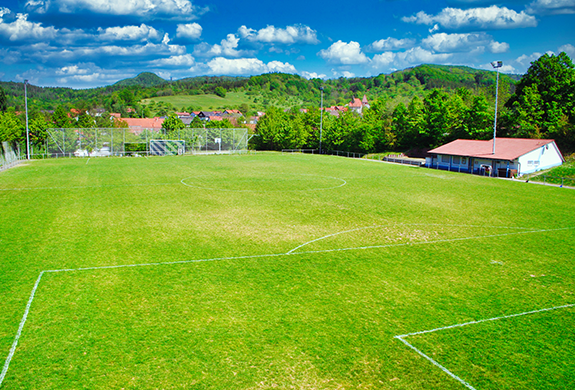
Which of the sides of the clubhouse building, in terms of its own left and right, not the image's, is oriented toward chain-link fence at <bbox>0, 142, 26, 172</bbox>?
front

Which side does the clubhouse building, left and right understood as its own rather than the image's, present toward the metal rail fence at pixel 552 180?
left

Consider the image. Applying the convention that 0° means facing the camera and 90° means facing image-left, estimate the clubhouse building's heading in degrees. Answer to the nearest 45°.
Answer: approximately 45°
